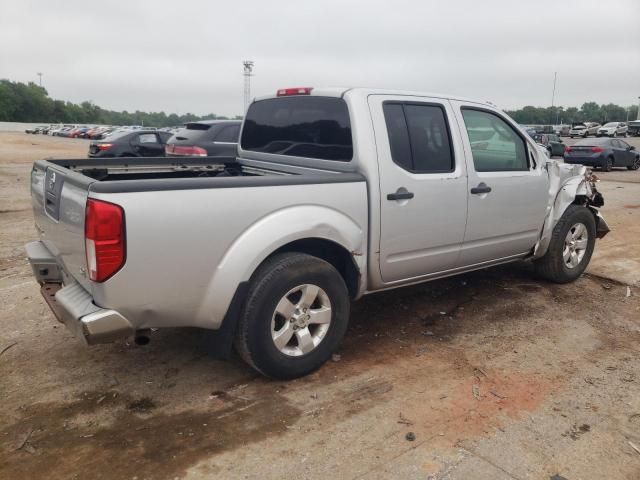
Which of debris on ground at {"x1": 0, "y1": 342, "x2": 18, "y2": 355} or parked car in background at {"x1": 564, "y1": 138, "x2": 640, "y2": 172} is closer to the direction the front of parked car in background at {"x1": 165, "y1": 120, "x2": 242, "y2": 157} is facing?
the parked car in background

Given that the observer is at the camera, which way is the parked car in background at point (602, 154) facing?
facing away from the viewer and to the right of the viewer

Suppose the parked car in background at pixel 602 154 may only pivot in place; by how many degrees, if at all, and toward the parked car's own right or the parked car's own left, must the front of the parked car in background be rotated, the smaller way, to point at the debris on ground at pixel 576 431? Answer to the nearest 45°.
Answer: approximately 135° to the parked car's own right

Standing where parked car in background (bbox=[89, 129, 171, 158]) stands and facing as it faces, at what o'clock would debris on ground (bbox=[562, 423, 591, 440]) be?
The debris on ground is roughly at 4 o'clock from the parked car in background.

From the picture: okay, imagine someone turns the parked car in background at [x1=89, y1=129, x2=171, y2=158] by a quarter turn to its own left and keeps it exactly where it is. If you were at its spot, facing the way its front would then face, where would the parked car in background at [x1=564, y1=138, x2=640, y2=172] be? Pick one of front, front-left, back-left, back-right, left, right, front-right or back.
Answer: back-right

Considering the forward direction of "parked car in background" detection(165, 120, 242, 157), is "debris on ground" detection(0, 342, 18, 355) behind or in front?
behind

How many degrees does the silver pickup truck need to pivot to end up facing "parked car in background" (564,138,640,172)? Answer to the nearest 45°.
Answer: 0° — it already faces it

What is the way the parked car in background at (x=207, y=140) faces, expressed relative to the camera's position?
facing away from the viewer and to the right of the viewer

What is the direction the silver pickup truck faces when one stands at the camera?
facing away from the viewer and to the right of the viewer

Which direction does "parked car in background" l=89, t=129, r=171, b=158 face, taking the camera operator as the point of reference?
facing away from the viewer and to the right of the viewer

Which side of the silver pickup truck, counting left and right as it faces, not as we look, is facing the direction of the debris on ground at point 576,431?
right

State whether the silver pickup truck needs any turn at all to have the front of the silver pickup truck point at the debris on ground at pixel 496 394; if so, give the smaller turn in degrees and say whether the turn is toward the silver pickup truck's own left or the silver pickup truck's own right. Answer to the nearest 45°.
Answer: approximately 45° to the silver pickup truck's own right

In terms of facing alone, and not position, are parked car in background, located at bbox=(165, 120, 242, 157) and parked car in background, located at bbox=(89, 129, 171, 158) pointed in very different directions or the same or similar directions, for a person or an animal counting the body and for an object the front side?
same or similar directions

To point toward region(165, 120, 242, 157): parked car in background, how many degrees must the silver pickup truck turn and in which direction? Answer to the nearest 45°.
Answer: approximately 45° to its left

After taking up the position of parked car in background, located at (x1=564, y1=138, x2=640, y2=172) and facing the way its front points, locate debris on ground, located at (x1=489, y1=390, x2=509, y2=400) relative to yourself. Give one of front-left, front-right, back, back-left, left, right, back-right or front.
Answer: back-right
